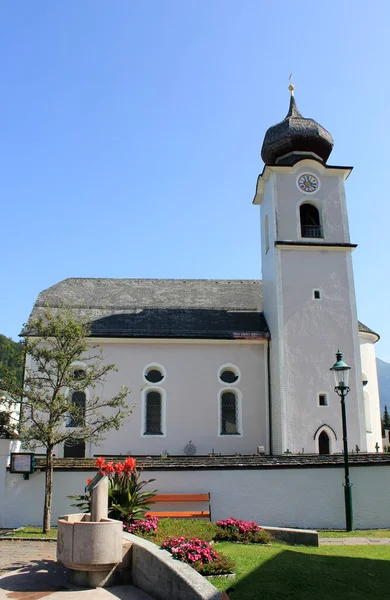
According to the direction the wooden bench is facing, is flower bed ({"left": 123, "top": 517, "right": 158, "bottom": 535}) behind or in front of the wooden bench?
in front

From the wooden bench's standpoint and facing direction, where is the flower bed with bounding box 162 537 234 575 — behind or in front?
in front

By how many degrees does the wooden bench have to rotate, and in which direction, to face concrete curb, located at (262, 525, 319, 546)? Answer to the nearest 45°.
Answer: approximately 45° to its left

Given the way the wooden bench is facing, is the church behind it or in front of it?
behind

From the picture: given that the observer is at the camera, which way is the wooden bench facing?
facing the viewer

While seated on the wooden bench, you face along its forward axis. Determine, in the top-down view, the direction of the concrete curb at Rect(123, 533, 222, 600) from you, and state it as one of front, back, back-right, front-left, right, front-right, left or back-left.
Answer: front

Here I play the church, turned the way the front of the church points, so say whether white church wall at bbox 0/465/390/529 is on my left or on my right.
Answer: on my left

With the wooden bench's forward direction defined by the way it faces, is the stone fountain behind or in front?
in front
